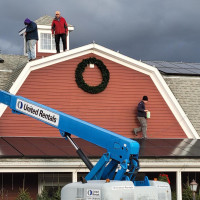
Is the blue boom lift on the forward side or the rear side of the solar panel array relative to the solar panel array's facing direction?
on the forward side

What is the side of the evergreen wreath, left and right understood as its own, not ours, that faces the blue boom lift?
front

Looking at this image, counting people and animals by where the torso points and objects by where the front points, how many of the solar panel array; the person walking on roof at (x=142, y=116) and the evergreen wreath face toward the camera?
2

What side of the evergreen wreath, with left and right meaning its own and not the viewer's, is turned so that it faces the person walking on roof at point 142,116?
left

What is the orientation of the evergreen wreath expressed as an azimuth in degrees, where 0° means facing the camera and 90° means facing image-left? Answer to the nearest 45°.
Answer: approximately 0°

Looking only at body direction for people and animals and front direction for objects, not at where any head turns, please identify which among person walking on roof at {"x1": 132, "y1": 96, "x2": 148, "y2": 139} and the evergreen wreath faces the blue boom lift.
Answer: the evergreen wreath

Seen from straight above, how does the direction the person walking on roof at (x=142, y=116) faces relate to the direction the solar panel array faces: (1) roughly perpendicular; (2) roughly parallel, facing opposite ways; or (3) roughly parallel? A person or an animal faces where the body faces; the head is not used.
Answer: roughly perpendicular
